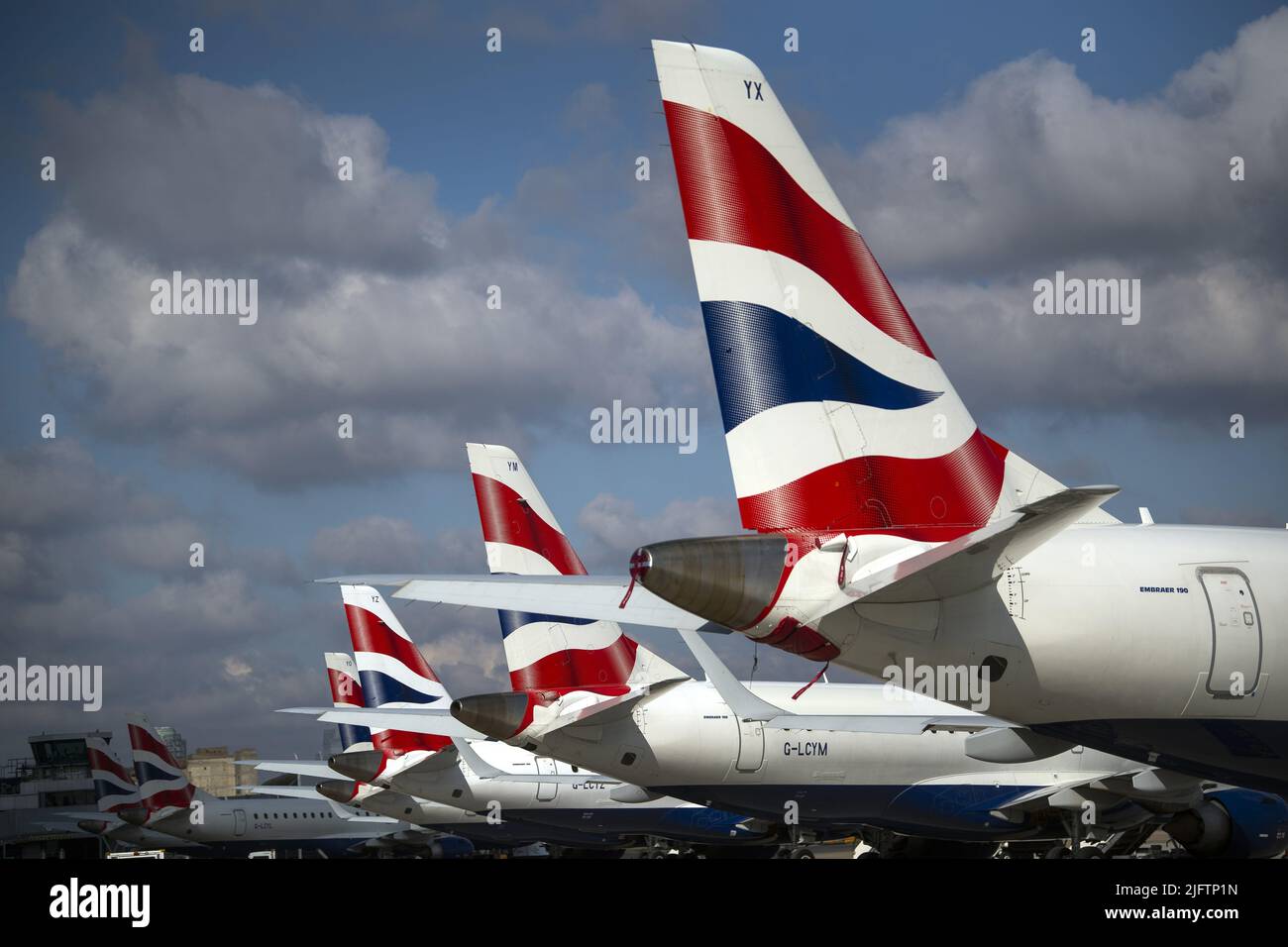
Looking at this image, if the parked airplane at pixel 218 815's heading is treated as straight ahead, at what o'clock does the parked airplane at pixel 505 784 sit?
the parked airplane at pixel 505 784 is roughly at 4 o'clock from the parked airplane at pixel 218 815.

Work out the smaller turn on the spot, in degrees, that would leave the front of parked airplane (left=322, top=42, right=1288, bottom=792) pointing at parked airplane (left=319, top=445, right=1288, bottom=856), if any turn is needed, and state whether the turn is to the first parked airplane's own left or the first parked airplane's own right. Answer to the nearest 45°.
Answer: approximately 45° to the first parked airplane's own left

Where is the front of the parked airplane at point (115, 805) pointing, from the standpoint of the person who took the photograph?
facing away from the viewer and to the right of the viewer

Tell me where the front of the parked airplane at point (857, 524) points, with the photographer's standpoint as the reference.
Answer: facing away from the viewer and to the right of the viewer

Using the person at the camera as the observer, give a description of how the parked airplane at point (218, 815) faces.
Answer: facing away from the viewer and to the right of the viewer

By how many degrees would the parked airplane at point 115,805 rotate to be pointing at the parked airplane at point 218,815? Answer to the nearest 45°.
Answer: approximately 90° to its right

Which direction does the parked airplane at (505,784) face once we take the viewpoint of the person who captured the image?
facing away from the viewer and to the right of the viewer

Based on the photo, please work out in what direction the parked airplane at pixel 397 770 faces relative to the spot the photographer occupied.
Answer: facing away from the viewer and to the right of the viewer

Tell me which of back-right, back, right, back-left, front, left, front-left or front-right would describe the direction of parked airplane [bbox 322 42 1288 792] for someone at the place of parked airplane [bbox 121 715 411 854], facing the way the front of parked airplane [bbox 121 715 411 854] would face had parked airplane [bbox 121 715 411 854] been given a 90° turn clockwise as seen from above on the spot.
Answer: front-right
